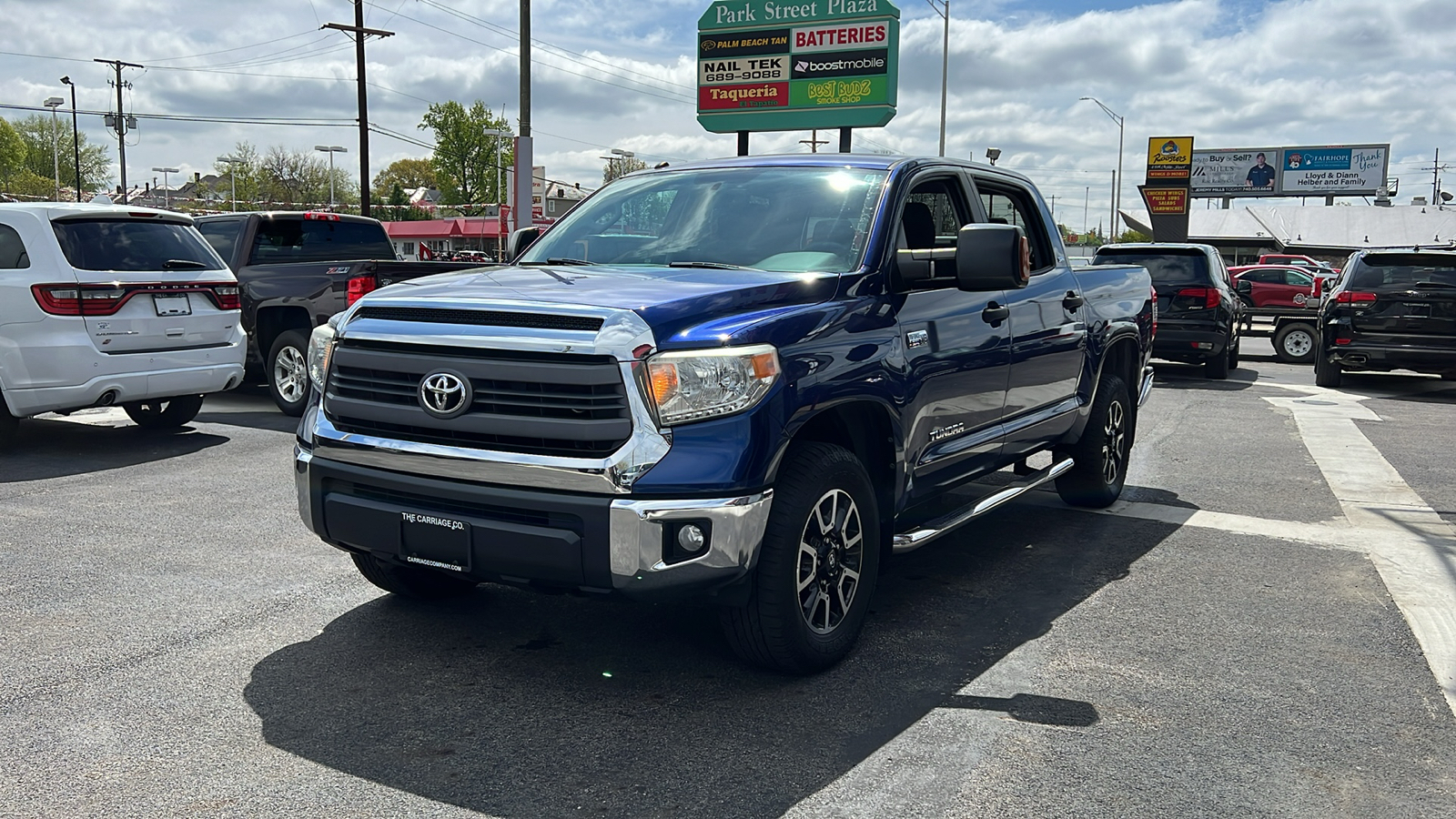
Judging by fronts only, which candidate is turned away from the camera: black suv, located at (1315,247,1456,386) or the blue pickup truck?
the black suv

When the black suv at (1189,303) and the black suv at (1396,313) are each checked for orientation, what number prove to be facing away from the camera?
2

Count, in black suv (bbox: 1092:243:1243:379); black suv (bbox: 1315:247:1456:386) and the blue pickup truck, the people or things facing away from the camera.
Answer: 2

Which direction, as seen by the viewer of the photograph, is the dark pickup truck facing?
facing away from the viewer and to the left of the viewer

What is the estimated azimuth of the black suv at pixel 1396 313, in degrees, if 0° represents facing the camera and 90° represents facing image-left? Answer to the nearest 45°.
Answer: approximately 180°

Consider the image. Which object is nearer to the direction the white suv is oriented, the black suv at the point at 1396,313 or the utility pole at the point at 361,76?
the utility pole

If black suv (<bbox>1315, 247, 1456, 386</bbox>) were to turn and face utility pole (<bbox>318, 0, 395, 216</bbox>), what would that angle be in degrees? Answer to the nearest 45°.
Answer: approximately 45° to its left

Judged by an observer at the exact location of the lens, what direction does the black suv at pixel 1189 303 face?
facing away from the viewer

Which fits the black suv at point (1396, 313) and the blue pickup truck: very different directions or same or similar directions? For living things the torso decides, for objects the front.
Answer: very different directions

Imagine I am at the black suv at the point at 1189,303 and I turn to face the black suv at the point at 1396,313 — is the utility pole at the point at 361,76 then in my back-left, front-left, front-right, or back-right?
back-left

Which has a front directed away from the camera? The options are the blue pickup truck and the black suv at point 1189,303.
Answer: the black suv

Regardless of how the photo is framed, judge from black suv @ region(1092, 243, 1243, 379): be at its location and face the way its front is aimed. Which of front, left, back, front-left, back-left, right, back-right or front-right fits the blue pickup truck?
back

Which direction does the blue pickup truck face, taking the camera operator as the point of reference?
facing the viewer and to the left of the viewer
